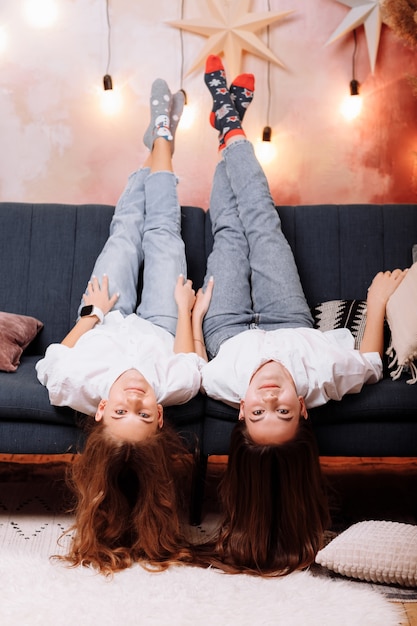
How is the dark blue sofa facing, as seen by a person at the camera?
facing the viewer
